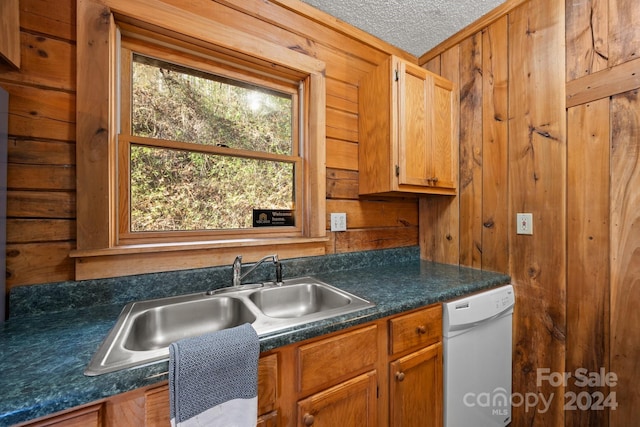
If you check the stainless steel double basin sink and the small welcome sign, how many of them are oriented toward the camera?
2

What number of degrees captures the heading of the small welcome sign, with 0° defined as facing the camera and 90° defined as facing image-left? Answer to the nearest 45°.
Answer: approximately 0°

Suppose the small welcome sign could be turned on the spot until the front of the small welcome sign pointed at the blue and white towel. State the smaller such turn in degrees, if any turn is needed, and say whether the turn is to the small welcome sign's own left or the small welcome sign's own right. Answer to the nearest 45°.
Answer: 0° — it already faces it

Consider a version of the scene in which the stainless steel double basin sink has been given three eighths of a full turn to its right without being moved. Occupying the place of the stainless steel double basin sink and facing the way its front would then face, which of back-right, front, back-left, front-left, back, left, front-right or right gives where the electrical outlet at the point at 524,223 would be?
back-right
